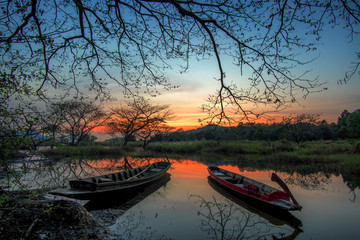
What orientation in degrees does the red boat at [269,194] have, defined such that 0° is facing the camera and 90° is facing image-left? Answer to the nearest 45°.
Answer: approximately 315°
